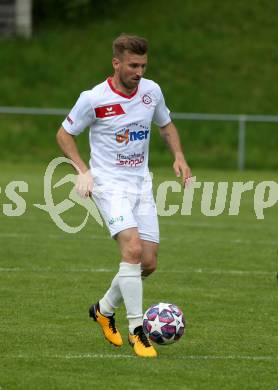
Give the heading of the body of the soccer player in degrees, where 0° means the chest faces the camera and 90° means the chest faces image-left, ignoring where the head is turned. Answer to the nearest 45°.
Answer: approximately 315°
